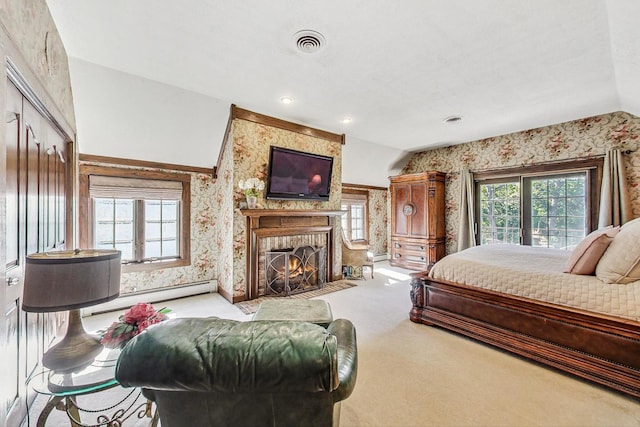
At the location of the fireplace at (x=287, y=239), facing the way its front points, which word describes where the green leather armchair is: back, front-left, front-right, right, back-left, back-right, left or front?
front-right

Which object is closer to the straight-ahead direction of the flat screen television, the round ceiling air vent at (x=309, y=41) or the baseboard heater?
the round ceiling air vent

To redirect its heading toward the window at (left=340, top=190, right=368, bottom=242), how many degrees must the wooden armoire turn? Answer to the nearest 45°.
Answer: approximately 45° to its right

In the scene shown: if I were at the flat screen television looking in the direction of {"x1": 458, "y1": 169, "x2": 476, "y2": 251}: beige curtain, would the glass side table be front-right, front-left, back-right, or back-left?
back-right

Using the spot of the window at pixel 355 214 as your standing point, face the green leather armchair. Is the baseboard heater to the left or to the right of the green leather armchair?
right

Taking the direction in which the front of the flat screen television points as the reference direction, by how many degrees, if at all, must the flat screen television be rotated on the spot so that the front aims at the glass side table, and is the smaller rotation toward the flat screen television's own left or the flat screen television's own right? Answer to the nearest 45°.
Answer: approximately 45° to the flat screen television's own right

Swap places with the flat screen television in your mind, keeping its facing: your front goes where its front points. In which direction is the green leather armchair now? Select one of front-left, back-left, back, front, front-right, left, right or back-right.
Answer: front-right

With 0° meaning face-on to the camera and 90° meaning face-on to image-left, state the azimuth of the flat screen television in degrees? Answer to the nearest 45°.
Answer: approximately 315°

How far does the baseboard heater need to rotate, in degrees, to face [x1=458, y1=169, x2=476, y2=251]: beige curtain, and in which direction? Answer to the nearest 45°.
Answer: approximately 45° to its left
